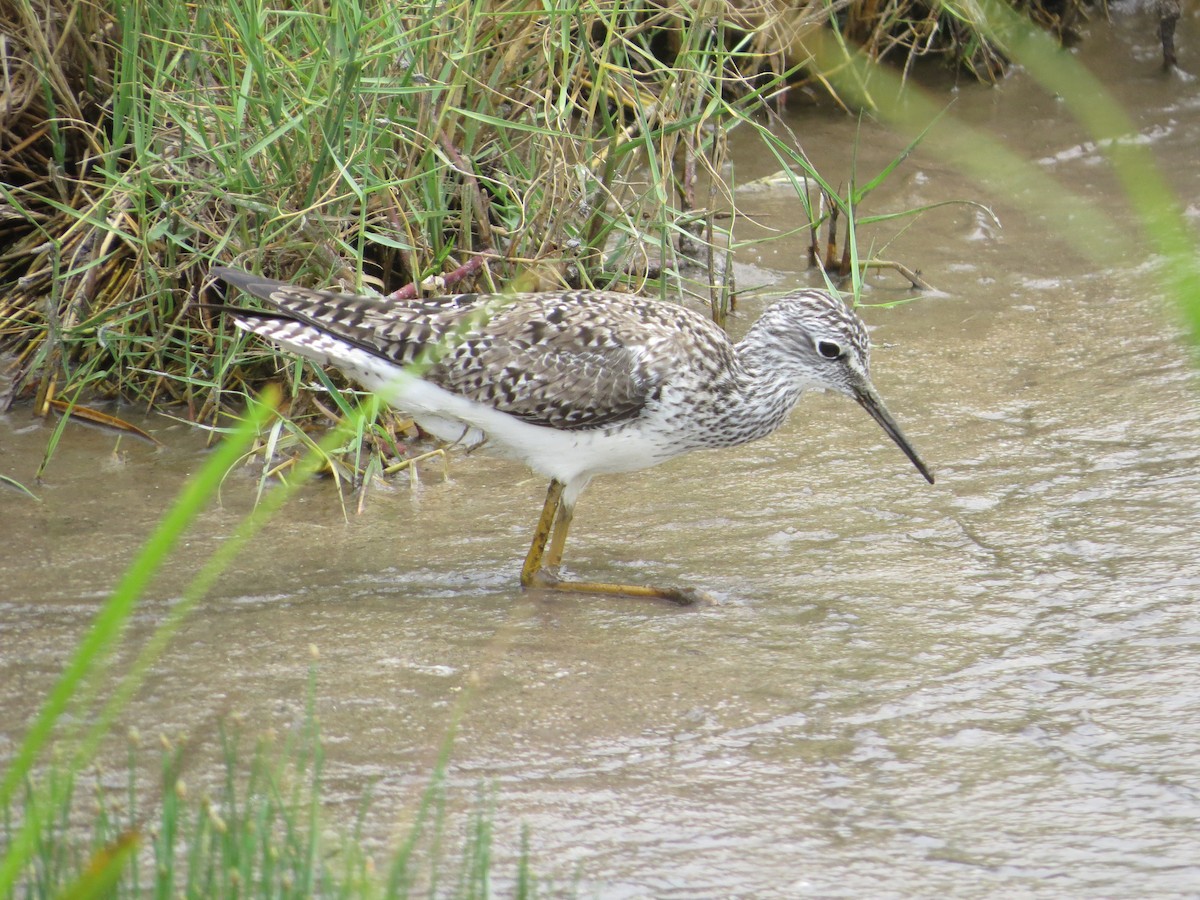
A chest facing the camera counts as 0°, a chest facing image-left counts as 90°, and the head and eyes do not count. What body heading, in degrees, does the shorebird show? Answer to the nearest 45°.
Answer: approximately 270°

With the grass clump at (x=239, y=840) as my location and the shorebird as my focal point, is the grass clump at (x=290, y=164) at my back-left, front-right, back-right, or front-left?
front-left

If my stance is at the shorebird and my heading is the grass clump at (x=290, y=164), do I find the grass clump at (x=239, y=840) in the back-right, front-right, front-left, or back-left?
back-left

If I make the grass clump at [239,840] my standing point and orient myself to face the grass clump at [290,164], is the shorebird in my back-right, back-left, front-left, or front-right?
front-right

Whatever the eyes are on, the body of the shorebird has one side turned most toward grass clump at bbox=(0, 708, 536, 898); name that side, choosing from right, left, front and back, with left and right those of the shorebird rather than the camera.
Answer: right
